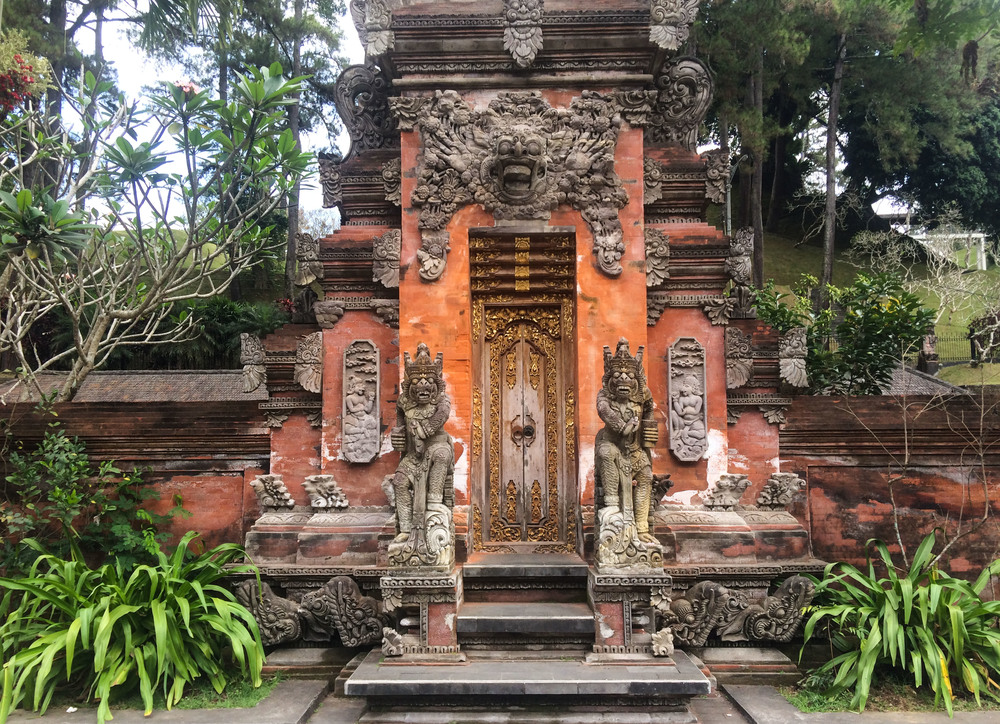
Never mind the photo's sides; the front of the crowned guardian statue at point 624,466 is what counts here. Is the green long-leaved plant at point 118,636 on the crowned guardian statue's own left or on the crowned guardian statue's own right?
on the crowned guardian statue's own right

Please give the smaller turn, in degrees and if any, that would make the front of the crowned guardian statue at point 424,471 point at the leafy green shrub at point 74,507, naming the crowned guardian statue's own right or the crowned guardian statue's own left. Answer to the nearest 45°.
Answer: approximately 135° to the crowned guardian statue's own right

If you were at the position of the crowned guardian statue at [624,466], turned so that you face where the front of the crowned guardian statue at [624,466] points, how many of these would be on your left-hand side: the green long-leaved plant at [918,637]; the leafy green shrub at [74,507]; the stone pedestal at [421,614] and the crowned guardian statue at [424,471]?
1

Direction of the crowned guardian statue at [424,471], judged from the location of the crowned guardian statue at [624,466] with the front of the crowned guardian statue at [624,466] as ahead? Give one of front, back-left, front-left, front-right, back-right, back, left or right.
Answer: right

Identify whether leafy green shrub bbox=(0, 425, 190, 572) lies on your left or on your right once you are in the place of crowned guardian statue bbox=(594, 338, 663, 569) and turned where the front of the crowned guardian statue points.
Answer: on your right

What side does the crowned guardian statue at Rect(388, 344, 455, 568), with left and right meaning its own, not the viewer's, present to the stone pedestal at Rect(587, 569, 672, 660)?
left

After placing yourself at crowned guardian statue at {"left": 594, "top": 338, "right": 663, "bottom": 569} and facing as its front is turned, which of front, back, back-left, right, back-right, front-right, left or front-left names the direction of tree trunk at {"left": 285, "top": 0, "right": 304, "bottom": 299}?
back-right

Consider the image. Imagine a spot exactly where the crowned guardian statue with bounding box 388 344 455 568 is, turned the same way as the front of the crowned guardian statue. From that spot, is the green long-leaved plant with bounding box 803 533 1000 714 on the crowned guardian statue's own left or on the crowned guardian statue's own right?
on the crowned guardian statue's own left

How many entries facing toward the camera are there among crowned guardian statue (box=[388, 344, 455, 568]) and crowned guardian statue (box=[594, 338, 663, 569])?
2

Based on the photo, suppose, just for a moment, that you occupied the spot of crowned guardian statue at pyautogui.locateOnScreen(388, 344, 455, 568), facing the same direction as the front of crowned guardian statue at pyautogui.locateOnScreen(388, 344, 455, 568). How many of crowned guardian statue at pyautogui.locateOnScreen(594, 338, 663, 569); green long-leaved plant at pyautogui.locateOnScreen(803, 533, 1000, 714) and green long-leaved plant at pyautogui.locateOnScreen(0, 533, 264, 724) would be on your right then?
1

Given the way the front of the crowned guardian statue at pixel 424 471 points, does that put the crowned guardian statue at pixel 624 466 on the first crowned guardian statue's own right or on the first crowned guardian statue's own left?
on the first crowned guardian statue's own left

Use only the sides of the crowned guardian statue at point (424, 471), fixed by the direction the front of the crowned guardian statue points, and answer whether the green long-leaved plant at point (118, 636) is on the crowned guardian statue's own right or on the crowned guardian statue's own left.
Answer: on the crowned guardian statue's own right

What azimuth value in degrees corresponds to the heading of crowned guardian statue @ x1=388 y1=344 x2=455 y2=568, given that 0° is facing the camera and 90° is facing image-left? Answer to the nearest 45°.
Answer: approximately 0°
